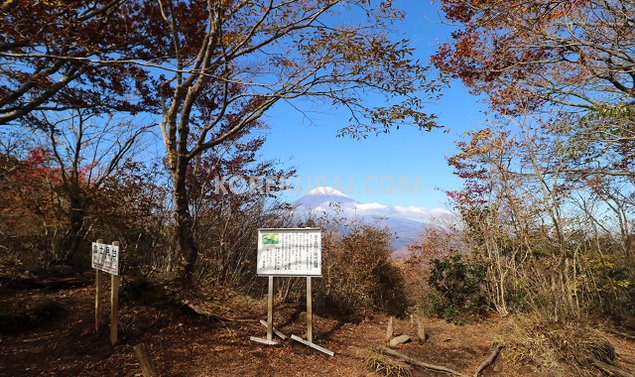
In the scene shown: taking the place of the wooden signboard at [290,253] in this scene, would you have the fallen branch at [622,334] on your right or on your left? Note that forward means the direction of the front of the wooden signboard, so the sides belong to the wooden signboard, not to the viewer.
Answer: on your left

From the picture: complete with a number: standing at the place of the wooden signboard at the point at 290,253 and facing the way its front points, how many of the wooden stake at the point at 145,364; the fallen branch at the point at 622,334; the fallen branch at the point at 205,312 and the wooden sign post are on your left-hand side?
1

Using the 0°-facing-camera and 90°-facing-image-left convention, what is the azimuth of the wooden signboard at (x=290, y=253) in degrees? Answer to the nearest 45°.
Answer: approximately 0°

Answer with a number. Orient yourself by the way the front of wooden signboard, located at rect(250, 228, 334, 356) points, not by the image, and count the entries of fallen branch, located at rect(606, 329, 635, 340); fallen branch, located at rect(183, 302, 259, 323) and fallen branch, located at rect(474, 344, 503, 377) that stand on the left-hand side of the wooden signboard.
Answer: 2

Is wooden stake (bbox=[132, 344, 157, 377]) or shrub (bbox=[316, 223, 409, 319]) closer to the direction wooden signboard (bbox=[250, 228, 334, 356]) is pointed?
the wooden stake

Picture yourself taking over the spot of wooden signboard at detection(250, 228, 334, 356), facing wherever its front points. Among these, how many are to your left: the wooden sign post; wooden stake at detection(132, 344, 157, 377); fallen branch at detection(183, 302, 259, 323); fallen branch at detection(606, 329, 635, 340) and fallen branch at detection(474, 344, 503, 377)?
2

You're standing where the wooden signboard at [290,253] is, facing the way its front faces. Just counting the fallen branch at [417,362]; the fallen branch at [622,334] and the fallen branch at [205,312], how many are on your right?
1

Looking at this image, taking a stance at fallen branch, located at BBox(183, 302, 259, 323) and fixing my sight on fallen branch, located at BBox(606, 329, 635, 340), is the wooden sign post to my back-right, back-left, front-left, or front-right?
back-right

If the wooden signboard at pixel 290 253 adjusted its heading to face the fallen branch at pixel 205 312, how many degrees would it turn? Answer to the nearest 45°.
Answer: approximately 90° to its right

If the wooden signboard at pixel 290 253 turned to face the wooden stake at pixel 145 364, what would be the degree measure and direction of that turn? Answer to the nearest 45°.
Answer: approximately 45° to its right

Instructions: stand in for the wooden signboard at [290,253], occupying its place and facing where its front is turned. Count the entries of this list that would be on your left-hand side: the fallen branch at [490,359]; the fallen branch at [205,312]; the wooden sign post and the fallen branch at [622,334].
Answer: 2

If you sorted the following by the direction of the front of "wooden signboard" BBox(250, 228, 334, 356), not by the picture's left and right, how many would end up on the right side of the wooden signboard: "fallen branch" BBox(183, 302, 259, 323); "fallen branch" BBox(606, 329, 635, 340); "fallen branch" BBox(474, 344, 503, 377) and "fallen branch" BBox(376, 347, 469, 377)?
1

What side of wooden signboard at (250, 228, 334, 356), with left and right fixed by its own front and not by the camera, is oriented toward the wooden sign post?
right

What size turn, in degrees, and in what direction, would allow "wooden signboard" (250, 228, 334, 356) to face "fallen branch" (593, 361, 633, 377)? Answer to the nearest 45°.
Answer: approximately 90° to its left

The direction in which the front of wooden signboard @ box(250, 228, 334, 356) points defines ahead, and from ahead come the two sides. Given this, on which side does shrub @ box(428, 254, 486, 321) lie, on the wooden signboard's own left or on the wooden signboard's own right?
on the wooden signboard's own left

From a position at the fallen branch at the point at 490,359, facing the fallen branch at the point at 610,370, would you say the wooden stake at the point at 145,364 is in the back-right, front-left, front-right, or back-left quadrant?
back-right
